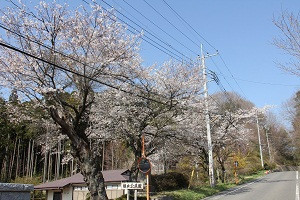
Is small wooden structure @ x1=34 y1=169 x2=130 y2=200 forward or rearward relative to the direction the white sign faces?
rearward

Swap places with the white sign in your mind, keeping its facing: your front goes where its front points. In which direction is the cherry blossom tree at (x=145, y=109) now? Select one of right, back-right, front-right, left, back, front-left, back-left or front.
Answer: back

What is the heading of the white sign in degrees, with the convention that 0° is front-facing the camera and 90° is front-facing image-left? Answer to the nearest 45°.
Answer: approximately 0°

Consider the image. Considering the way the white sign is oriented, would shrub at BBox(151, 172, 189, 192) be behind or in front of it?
behind
